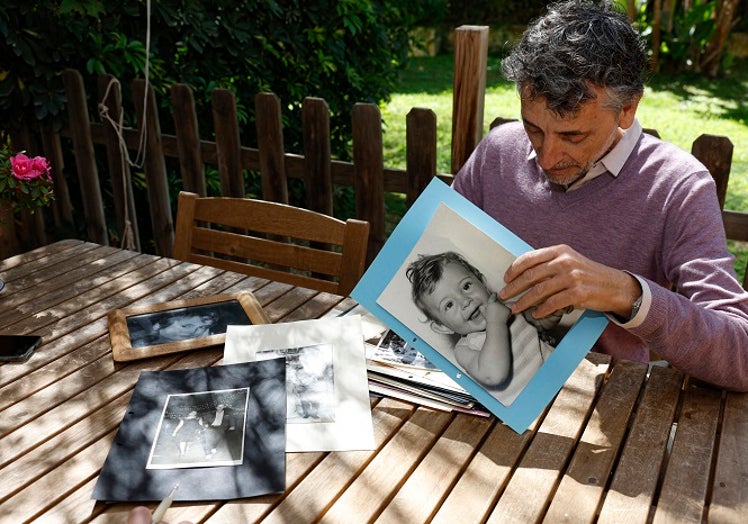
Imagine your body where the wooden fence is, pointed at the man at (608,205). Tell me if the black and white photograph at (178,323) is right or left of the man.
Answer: right

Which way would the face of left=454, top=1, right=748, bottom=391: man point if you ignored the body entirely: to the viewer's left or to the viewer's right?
to the viewer's left

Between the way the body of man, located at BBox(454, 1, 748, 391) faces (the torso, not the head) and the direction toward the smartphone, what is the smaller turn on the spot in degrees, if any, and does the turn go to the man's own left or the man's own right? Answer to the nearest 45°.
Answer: approximately 45° to the man's own right

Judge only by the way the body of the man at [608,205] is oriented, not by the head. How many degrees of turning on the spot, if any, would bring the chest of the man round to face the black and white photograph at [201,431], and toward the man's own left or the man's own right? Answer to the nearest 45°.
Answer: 0° — they already face it

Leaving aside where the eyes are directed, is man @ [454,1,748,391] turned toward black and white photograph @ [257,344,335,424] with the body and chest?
yes

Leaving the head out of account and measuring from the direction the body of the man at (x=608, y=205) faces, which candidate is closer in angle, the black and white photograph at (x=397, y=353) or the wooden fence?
the black and white photograph

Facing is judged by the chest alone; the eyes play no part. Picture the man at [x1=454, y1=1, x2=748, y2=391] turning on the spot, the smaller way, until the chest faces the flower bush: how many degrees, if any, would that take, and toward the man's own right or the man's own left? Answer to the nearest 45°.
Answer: approximately 45° to the man's own right

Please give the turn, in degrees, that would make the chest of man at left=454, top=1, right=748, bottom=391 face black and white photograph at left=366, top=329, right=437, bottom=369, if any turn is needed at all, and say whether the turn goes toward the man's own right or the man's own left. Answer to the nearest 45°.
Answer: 0° — they already face it

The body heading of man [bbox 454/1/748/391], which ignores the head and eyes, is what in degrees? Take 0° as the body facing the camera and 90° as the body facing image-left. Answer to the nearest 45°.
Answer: approximately 45°
